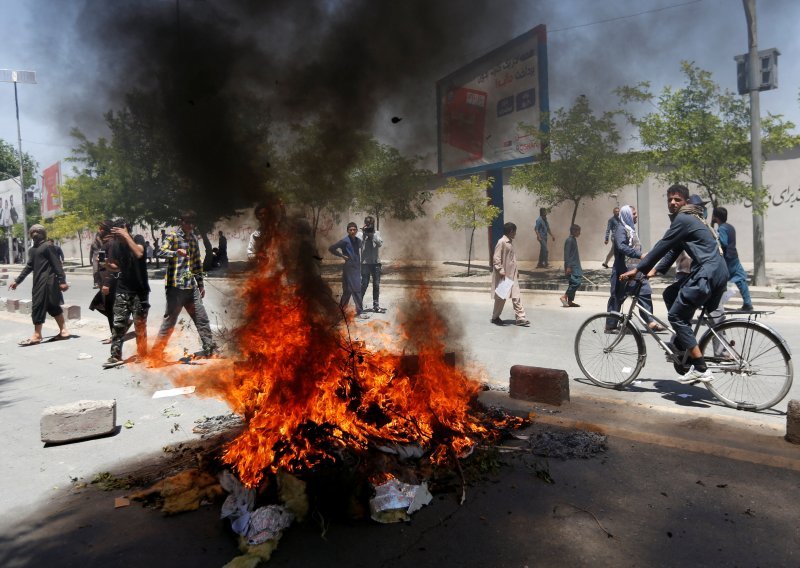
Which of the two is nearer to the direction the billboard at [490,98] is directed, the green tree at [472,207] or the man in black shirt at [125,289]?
the man in black shirt

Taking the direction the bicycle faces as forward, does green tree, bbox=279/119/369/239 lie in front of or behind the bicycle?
in front

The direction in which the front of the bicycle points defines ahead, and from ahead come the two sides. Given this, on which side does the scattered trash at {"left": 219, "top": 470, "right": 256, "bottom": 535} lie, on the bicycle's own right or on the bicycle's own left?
on the bicycle's own left

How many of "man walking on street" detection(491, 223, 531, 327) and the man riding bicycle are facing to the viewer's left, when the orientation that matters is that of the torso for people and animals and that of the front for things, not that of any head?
1

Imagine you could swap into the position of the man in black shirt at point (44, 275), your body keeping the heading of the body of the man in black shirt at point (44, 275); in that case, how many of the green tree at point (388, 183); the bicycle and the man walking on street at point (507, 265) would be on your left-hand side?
3

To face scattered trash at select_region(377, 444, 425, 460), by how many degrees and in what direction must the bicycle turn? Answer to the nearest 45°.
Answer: approximately 45° to its left

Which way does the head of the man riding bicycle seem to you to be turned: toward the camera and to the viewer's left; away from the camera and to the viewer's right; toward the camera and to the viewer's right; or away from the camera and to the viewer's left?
toward the camera and to the viewer's left

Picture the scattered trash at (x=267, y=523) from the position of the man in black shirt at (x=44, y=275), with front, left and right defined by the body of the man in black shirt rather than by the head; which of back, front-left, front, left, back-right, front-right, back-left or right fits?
front-left

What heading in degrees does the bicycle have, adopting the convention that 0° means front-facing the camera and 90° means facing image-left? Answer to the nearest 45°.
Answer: approximately 90°

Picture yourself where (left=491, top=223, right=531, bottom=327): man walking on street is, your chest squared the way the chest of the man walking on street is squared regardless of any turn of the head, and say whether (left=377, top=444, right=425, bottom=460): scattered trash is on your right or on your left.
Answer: on your right

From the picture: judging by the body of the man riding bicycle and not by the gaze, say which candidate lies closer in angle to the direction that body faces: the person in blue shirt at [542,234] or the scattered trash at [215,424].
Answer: the scattered trash

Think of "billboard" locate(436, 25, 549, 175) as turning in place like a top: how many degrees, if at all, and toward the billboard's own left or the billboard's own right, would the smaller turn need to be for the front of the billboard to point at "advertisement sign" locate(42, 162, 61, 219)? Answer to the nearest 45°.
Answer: approximately 90° to the billboard's own right

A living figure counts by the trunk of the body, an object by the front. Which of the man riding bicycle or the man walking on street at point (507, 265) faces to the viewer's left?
the man riding bicycle

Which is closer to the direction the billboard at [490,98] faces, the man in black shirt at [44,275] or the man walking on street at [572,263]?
the man in black shirt

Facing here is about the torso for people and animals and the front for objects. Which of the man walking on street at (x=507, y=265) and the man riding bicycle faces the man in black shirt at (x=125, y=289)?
the man riding bicycle

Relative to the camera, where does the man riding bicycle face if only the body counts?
to the viewer's left

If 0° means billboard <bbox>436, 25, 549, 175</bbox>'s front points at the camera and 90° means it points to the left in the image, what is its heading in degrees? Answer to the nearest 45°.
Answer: approximately 45°

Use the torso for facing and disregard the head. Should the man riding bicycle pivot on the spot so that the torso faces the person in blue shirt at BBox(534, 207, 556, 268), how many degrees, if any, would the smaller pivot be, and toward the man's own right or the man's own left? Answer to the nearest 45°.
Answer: approximately 90° to the man's own right
